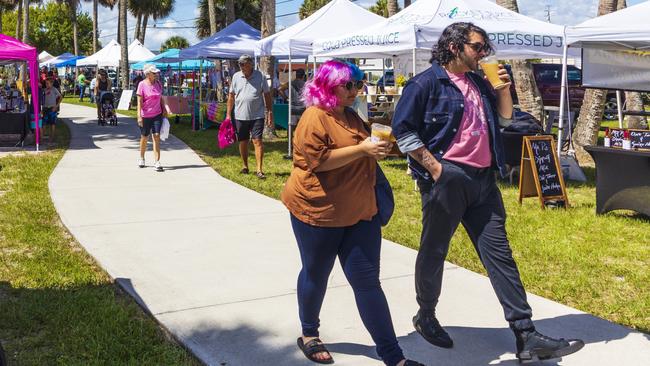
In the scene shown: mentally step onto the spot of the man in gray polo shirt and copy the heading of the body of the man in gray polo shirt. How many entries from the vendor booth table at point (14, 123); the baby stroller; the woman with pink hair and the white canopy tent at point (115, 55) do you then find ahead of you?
1

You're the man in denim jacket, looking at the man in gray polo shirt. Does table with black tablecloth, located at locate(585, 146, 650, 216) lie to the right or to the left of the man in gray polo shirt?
right

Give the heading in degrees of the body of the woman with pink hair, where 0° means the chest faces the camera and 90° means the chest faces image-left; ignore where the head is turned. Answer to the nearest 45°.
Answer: approximately 315°

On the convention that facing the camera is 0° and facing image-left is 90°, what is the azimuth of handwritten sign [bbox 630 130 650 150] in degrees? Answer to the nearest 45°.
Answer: approximately 0°

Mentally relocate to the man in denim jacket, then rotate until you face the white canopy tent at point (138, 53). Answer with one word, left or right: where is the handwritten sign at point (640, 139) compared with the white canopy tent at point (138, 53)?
right

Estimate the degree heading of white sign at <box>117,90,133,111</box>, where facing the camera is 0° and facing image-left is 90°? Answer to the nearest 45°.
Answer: approximately 0°

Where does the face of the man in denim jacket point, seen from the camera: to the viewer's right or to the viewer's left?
to the viewer's right

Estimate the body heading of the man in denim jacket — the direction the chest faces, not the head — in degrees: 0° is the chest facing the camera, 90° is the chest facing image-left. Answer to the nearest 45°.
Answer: approximately 315°
